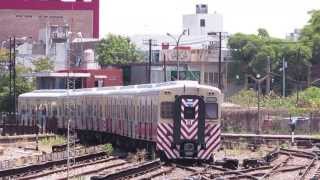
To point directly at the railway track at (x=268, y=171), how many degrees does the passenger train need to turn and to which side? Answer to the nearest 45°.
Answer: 0° — it already faces it

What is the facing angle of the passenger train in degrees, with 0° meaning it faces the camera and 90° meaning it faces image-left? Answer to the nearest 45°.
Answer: approximately 315°
